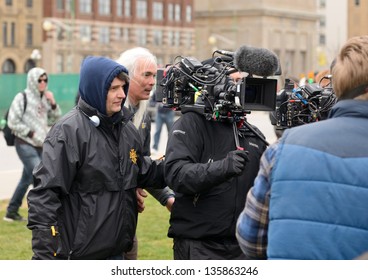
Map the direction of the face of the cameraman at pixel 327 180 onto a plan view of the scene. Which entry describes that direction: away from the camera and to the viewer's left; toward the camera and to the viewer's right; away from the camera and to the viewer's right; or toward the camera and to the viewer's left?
away from the camera and to the viewer's left

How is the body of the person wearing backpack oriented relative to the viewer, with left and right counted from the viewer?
facing the viewer and to the right of the viewer

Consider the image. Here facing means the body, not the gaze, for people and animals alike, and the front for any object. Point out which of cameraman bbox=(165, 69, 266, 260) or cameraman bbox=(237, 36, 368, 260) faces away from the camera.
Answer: cameraman bbox=(237, 36, 368, 260)

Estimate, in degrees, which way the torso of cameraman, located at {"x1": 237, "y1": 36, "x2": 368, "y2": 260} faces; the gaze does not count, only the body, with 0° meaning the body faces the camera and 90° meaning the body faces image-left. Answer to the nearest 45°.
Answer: approximately 180°

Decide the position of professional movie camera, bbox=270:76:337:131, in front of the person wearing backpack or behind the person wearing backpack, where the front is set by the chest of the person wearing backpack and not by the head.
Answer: in front

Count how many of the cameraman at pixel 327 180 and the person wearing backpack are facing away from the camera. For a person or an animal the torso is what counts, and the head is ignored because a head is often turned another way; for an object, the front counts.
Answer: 1

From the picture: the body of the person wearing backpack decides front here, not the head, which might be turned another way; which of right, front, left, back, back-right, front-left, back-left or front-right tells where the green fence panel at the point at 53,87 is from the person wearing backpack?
back-left

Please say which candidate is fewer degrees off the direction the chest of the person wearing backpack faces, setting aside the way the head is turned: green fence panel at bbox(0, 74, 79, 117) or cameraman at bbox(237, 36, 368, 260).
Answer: the cameraman
